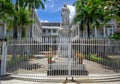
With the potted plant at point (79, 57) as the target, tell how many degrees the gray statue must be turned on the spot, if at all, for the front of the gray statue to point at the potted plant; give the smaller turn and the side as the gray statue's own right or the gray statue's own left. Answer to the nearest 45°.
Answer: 0° — it already faces it

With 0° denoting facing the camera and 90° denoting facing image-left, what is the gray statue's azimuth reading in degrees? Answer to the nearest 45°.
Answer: approximately 0°

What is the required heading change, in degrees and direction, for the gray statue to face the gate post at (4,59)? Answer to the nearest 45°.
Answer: approximately 45° to its right

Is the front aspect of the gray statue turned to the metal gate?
yes
